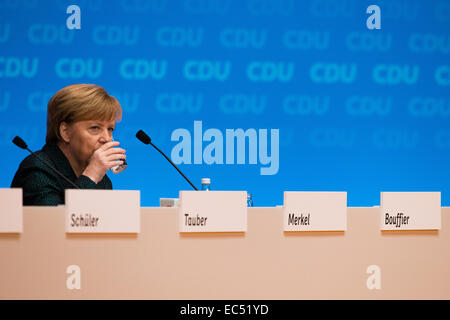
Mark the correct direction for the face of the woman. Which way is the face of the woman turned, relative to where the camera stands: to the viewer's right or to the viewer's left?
to the viewer's right

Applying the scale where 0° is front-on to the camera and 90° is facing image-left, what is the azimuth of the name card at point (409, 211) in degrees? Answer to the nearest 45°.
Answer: approximately 0°

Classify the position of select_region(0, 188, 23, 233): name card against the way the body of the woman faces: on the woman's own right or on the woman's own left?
on the woman's own right

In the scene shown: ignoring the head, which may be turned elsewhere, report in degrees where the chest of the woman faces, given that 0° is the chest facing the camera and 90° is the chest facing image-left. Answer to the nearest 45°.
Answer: approximately 315°
